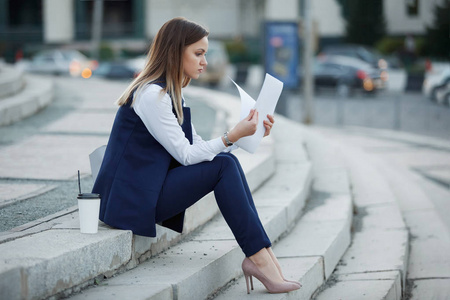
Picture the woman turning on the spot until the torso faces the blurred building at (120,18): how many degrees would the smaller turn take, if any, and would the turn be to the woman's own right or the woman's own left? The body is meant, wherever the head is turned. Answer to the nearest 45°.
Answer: approximately 90° to the woman's own left

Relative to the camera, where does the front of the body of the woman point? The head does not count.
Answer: to the viewer's right

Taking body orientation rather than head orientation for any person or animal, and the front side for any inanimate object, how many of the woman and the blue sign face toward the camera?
1

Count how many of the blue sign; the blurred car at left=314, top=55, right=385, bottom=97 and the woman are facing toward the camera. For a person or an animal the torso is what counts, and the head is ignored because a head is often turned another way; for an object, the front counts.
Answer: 1

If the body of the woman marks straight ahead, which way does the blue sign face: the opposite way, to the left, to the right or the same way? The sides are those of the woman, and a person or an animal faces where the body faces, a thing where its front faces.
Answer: to the right

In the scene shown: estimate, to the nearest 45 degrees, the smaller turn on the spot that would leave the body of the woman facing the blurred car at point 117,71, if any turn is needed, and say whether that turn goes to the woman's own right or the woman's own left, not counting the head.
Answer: approximately 90° to the woman's own left

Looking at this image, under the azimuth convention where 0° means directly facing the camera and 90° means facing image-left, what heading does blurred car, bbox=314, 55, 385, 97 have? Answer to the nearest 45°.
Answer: approximately 135°

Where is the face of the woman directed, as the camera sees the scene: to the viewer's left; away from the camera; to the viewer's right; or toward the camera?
to the viewer's right

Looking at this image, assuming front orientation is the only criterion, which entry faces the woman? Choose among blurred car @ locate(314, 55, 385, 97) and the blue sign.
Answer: the blue sign

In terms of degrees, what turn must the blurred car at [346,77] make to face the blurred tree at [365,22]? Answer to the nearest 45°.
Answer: approximately 45° to its right
